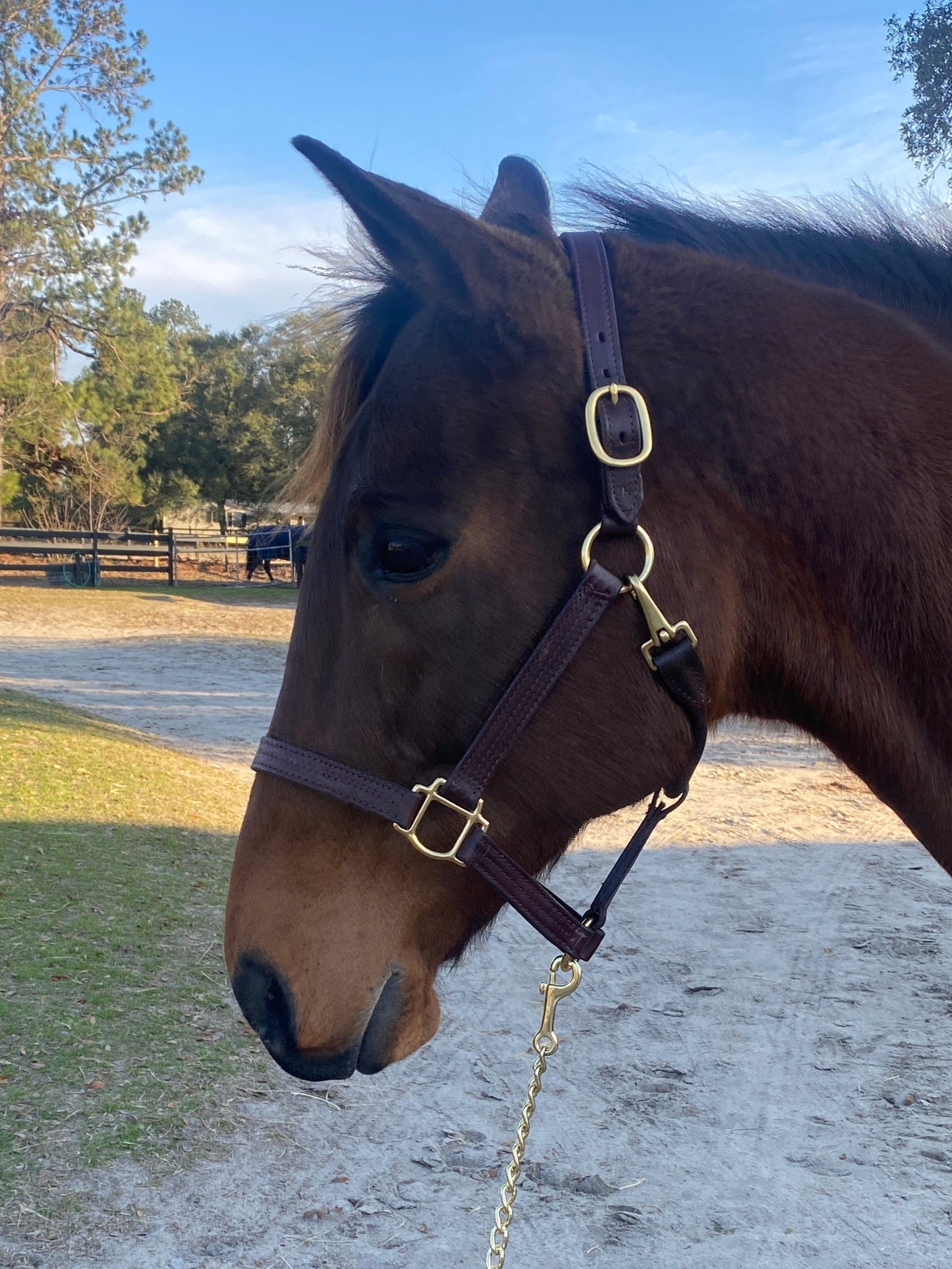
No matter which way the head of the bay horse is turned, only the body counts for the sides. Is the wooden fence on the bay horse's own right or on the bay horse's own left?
on the bay horse's own right

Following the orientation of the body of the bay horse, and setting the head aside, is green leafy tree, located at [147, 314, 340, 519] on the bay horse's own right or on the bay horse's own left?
on the bay horse's own right

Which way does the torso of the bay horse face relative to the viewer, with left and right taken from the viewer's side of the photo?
facing to the left of the viewer

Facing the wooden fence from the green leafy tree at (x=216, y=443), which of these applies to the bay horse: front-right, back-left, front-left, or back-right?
front-left
